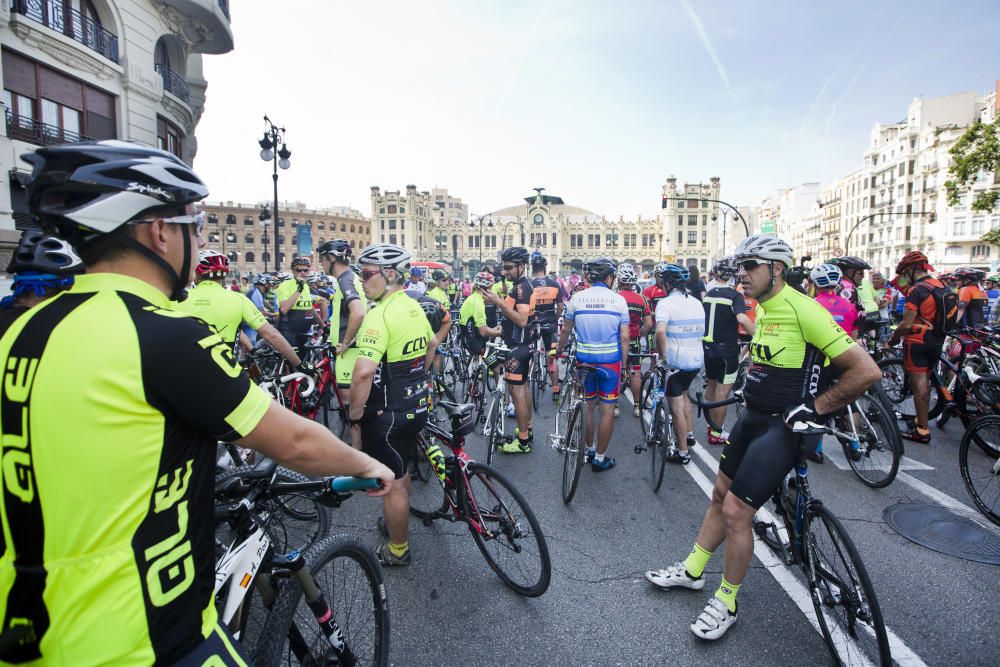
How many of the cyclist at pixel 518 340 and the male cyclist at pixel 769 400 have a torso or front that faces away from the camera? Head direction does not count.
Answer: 0

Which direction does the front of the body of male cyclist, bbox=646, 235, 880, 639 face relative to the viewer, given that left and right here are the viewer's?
facing the viewer and to the left of the viewer

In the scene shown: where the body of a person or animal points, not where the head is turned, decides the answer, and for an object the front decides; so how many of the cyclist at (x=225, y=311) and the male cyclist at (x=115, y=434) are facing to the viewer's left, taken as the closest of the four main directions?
0

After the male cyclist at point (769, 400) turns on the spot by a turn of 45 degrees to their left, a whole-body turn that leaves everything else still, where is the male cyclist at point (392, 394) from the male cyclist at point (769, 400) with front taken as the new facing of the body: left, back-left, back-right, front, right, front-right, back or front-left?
right

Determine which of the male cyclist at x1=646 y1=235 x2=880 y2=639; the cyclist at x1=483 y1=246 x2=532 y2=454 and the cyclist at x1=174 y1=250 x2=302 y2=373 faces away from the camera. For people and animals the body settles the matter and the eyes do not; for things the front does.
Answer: the cyclist at x1=174 y1=250 x2=302 y2=373

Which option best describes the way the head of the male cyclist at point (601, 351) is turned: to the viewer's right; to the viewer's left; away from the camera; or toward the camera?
away from the camera

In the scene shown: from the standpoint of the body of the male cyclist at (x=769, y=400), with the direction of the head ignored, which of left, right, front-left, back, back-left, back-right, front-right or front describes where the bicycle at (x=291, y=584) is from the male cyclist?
front

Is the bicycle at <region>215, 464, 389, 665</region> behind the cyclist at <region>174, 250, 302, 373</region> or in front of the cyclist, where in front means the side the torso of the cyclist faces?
behind

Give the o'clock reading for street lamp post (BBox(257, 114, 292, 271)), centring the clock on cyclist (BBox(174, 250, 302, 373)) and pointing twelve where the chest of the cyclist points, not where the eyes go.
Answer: The street lamp post is roughly at 12 o'clock from the cyclist.

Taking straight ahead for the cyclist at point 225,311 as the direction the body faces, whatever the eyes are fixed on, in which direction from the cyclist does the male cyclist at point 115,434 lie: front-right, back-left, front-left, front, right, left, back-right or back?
back

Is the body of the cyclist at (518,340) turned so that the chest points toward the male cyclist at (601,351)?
no

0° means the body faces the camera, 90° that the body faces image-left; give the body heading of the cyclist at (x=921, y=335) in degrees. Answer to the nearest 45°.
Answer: approximately 135°

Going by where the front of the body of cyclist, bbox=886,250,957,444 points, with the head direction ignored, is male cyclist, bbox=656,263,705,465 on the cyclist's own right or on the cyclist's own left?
on the cyclist's own left

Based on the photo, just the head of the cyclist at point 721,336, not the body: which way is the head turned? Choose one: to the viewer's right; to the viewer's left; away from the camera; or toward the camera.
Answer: away from the camera

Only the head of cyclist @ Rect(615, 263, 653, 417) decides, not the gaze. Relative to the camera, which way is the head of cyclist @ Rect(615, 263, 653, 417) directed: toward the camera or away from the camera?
away from the camera

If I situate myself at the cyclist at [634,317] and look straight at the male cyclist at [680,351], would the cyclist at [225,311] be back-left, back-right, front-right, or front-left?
front-right
